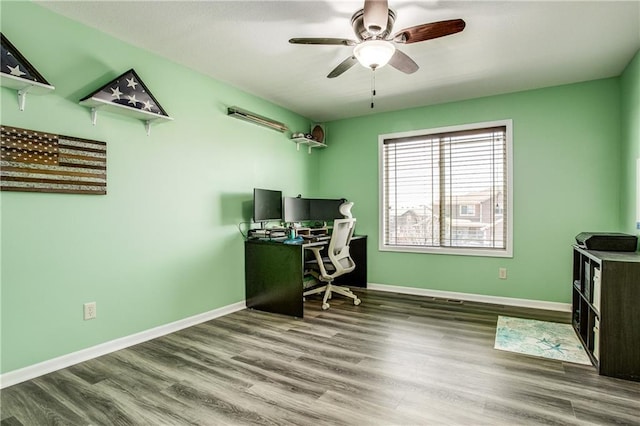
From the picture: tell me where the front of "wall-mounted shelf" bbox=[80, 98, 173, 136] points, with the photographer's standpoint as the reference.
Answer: facing the viewer and to the right of the viewer

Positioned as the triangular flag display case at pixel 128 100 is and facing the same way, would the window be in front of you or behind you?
in front

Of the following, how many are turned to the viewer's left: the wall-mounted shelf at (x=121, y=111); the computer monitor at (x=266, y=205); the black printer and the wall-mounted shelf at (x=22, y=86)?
1

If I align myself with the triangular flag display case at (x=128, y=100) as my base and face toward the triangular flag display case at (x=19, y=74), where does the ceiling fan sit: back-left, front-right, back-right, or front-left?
back-left

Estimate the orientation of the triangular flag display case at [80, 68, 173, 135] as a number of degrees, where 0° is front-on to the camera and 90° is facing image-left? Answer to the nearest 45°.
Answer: approximately 315°

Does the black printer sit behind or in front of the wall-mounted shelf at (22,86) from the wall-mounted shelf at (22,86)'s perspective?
in front

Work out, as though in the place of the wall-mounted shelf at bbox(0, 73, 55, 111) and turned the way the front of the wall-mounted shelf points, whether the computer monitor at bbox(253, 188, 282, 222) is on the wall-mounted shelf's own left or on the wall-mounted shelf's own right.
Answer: on the wall-mounted shelf's own left

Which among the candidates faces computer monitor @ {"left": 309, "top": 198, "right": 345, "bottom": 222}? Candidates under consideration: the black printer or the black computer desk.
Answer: the black printer

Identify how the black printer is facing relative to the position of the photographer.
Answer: facing to the left of the viewer
